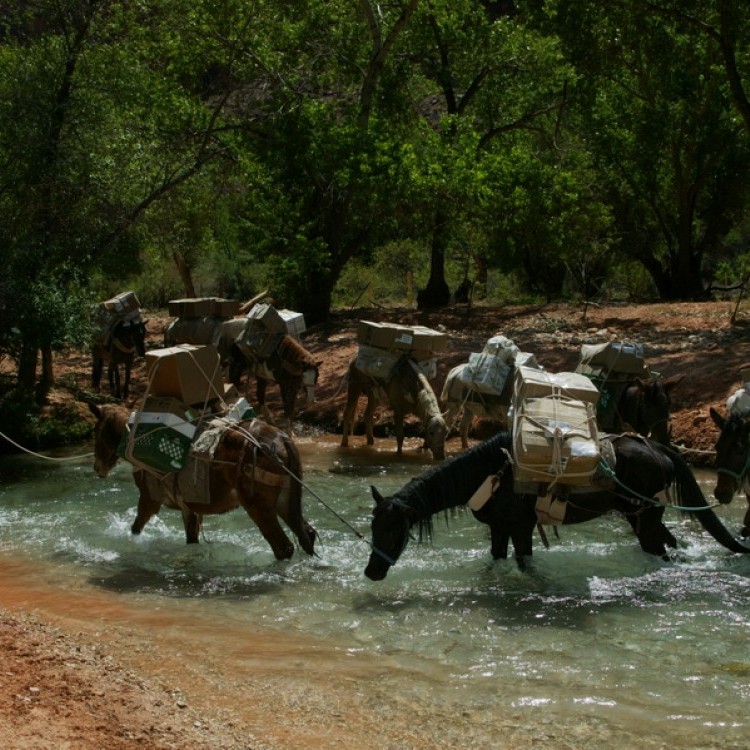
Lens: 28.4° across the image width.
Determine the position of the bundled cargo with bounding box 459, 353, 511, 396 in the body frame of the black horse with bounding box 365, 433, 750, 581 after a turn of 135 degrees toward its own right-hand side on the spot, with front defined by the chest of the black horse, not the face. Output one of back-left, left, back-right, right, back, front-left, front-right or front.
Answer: front-left

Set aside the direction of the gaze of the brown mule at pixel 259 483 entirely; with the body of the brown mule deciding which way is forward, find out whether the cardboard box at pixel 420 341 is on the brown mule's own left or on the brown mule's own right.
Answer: on the brown mule's own right

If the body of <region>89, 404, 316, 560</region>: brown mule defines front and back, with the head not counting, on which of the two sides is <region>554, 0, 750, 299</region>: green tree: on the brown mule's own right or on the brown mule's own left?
on the brown mule's own right

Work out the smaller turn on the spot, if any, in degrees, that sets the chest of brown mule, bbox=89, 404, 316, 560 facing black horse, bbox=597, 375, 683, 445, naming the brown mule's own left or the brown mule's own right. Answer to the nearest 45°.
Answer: approximately 90° to the brown mule's own right

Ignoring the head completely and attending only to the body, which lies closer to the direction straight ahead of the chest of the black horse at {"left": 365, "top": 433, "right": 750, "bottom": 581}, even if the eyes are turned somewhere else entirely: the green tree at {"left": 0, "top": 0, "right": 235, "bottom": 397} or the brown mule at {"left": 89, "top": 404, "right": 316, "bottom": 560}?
the brown mule

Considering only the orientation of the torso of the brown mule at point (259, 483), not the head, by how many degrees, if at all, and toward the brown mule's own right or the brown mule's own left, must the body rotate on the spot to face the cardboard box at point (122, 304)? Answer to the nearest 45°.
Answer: approximately 45° to the brown mule's own right

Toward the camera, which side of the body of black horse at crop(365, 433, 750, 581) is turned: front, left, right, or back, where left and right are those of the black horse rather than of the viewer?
left

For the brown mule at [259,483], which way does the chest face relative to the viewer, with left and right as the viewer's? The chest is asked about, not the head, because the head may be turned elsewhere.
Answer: facing away from the viewer and to the left of the viewer

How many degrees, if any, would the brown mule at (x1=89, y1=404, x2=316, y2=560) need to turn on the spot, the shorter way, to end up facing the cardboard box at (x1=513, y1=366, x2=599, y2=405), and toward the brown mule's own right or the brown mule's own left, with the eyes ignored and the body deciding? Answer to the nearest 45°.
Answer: approximately 135° to the brown mule's own right
